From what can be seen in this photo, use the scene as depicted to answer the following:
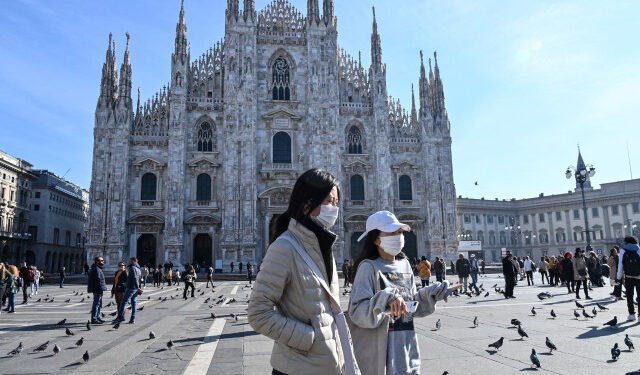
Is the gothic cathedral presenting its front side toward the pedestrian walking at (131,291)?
yes

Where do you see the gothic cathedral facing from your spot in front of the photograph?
facing the viewer

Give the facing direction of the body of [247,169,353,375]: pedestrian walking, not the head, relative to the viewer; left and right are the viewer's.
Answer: facing the viewer and to the right of the viewer

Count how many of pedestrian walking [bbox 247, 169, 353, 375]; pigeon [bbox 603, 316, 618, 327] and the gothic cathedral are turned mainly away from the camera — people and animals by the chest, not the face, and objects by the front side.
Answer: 0

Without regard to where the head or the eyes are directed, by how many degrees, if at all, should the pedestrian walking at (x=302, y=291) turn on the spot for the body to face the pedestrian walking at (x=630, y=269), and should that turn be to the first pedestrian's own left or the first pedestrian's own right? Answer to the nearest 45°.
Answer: approximately 90° to the first pedestrian's own left

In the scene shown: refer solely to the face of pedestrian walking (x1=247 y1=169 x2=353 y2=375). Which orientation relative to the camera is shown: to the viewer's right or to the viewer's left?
to the viewer's right

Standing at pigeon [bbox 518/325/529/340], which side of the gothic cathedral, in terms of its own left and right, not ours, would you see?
front

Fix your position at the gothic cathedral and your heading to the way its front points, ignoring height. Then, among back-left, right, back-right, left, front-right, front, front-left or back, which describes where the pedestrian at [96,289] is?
front
